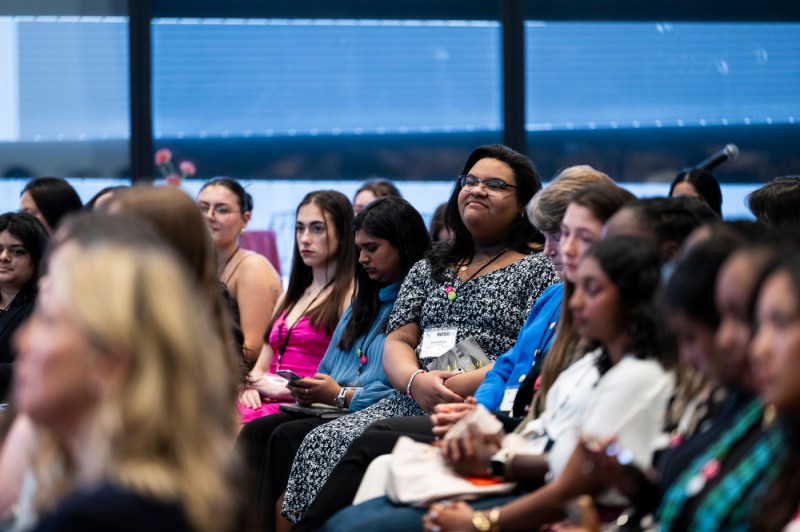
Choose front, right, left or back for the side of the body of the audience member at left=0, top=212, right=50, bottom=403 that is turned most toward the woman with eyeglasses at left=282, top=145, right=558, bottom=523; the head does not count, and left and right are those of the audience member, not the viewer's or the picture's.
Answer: left

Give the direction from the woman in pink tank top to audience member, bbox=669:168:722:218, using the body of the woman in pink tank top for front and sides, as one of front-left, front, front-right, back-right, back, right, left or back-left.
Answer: back-left

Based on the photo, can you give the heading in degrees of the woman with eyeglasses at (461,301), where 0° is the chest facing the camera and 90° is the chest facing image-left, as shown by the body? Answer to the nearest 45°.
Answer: approximately 45°

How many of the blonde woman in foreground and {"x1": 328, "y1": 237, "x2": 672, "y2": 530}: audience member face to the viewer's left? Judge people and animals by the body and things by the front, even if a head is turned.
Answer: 2

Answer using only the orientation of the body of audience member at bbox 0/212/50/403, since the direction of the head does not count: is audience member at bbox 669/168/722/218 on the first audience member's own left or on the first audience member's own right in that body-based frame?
on the first audience member's own left

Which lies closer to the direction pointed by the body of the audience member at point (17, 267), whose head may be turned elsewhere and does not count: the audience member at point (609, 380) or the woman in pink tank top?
the audience member

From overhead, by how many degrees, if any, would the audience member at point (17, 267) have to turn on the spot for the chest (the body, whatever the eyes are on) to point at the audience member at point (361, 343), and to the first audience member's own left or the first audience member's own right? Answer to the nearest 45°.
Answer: approximately 90° to the first audience member's own left

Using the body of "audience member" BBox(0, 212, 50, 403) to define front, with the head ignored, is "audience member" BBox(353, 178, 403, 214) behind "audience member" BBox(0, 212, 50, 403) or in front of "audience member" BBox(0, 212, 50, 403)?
behind

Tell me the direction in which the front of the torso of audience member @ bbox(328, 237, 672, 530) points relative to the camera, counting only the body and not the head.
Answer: to the viewer's left

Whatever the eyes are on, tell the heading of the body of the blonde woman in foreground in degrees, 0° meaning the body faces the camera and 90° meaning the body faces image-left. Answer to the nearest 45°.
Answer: approximately 90°
